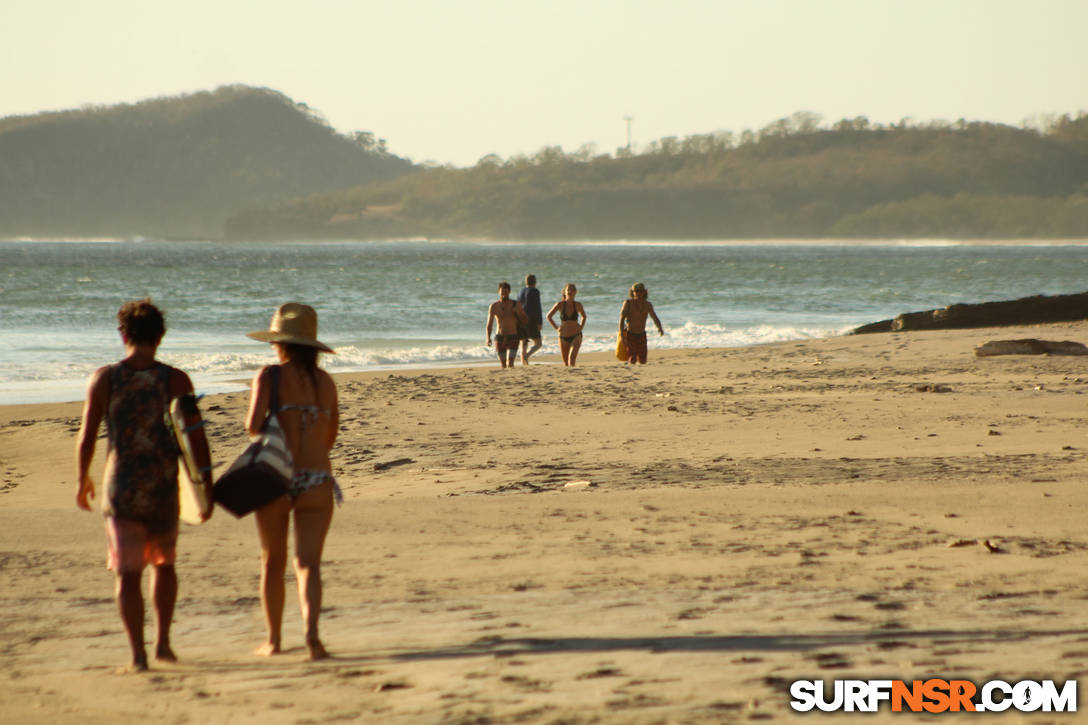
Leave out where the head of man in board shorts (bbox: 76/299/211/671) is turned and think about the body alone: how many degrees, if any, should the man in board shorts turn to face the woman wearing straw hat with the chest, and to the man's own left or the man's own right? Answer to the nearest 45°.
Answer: approximately 90° to the man's own right

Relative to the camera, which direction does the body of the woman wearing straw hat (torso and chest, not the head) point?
away from the camera

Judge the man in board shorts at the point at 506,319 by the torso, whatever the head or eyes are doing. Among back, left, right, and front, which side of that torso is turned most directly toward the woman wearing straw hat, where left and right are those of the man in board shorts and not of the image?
front

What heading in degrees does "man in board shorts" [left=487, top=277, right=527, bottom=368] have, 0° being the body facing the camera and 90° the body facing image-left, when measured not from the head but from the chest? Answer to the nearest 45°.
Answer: approximately 0°

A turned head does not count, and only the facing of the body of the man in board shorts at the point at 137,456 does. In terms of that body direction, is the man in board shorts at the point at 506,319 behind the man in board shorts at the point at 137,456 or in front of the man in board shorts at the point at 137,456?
in front

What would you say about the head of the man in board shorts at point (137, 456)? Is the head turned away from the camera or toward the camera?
away from the camera

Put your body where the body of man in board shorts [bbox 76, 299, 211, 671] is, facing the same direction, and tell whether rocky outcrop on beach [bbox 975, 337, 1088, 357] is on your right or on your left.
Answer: on your right

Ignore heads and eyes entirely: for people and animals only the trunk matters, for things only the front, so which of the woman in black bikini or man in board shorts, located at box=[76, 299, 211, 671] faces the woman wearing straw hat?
the woman in black bikini

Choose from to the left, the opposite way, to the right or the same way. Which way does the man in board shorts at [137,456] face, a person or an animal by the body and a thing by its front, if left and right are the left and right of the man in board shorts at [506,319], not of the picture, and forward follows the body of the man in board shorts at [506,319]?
the opposite way

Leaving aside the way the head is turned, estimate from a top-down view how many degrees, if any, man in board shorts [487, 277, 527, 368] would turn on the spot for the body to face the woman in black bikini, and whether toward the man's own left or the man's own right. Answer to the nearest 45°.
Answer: approximately 90° to the man's own left

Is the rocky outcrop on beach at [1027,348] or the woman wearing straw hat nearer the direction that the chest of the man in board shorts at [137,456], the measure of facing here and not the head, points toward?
the rocky outcrop on beach

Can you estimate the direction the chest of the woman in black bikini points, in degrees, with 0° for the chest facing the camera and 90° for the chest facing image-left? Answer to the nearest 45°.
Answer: approximately 0°

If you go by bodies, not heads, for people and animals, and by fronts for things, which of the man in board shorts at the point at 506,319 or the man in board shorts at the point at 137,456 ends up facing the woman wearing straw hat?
the man in board shorts at the point at 506,319

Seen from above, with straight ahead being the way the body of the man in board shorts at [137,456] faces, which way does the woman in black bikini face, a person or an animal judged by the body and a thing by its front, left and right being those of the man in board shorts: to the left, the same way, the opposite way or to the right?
the opposite way

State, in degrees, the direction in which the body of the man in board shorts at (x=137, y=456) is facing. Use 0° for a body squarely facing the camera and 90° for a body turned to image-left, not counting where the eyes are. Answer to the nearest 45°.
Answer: approximately 180°
